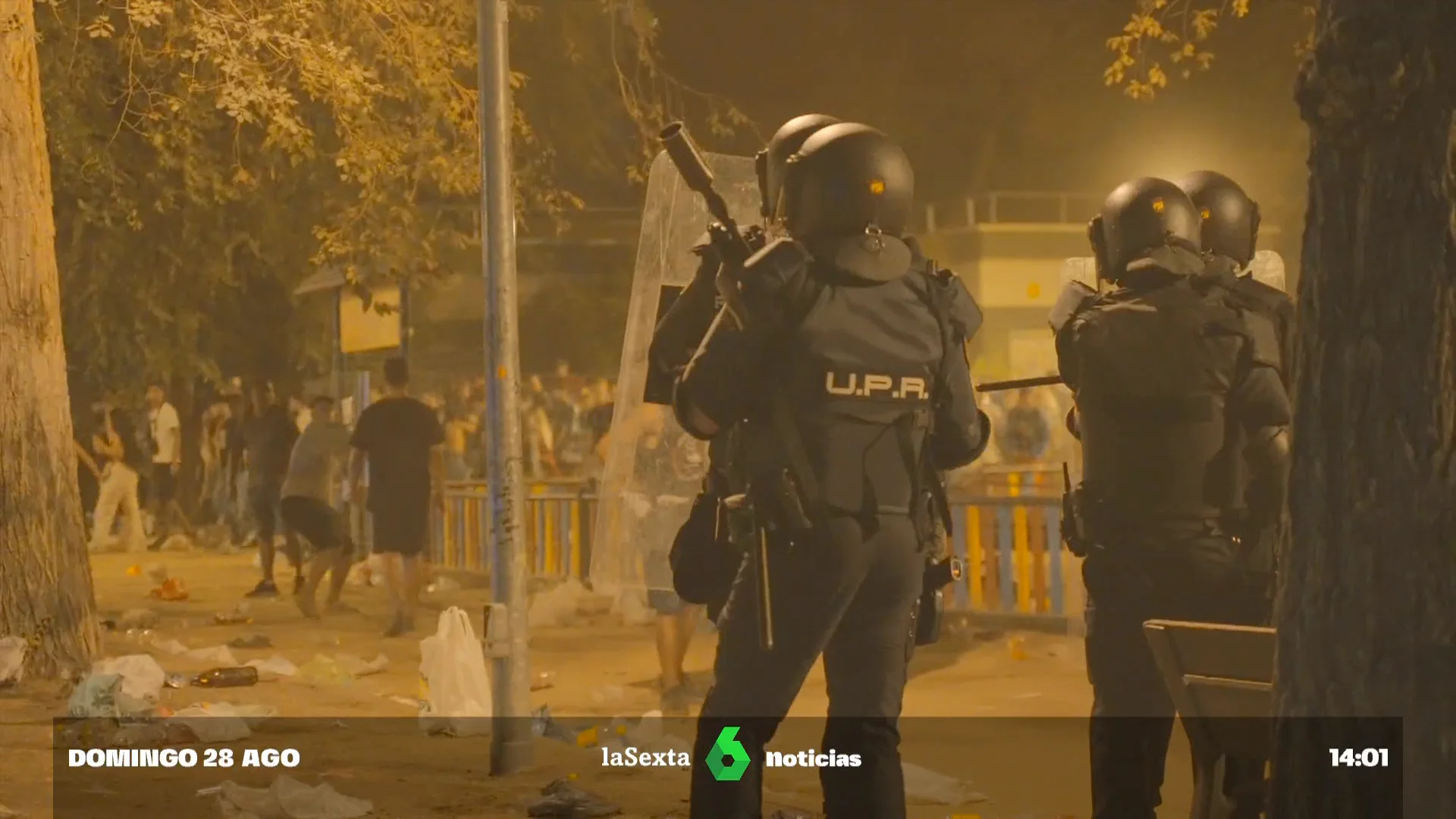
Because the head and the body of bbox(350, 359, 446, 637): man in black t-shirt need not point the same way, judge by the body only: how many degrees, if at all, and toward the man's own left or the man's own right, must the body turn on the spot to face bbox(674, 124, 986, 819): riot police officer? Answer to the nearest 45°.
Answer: approximately 180°

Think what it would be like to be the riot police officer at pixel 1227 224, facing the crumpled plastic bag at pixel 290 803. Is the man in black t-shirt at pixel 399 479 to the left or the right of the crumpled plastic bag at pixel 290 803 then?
right

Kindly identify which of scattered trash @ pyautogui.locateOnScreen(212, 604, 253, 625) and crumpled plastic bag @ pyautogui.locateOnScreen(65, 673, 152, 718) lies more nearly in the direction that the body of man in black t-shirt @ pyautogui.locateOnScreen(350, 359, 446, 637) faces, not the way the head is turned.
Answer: the scattered trash

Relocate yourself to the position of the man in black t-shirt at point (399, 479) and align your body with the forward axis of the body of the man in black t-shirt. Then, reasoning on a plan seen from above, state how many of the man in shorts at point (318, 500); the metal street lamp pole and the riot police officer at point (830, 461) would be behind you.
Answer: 2

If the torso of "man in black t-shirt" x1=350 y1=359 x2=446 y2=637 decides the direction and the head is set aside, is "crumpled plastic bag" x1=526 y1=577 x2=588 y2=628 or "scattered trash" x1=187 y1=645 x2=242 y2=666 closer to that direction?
the crumpled plastic bag

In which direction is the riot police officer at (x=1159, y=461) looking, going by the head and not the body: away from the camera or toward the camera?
away from the camera

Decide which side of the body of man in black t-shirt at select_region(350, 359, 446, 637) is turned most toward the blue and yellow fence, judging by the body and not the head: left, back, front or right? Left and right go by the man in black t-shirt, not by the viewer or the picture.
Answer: right

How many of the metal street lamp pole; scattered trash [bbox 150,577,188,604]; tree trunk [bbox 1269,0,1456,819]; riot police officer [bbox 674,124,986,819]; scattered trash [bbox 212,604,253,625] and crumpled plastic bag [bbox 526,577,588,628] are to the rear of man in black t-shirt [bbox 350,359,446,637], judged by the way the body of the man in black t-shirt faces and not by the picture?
3

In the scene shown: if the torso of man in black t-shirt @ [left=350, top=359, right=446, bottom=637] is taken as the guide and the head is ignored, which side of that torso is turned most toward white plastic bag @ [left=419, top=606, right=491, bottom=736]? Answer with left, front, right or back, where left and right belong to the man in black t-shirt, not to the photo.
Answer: back

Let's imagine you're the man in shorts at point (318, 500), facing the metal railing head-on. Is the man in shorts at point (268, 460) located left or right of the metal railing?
left

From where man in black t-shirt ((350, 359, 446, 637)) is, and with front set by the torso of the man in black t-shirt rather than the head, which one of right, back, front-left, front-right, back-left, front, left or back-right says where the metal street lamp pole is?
back

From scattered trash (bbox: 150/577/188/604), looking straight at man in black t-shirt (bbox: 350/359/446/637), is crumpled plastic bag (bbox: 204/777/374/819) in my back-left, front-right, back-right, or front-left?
front-right

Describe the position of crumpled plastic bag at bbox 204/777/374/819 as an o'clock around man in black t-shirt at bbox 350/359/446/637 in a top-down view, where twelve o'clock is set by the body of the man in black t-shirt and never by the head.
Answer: The crumpled plastic bag is roughly at 6 o'clock from the man in black t-shirt.

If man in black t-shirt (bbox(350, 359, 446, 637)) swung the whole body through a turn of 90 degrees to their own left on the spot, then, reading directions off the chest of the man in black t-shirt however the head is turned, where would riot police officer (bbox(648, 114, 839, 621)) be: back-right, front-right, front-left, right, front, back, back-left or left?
left

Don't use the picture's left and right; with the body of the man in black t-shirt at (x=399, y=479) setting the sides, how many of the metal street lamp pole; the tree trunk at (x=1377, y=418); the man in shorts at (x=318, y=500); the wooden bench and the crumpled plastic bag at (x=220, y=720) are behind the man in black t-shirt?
4

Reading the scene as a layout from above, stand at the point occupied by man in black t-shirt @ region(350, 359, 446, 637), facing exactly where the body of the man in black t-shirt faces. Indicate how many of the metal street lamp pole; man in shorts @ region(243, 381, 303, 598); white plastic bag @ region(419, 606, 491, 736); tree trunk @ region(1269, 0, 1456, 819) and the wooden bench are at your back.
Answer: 4

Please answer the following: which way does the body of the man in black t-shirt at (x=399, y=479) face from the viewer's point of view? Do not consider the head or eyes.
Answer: away from the camera

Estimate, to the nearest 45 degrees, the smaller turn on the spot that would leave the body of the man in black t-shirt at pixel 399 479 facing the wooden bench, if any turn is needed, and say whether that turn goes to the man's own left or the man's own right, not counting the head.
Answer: approximately 180°
